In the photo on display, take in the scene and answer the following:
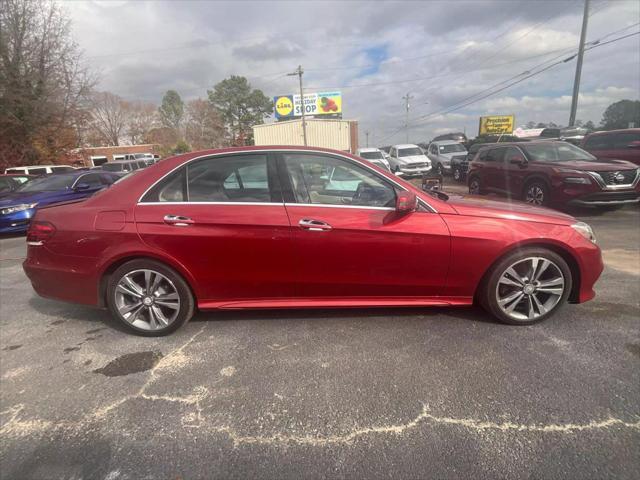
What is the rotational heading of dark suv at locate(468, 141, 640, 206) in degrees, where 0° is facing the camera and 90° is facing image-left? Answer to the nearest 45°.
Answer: approximately 315°

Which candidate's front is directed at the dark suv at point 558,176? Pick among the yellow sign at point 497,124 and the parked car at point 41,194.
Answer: the yellow sign

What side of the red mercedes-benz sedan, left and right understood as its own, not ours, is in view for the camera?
right

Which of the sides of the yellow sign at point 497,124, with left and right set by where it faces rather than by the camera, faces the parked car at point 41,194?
front

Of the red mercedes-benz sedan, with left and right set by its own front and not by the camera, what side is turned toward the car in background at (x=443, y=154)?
left

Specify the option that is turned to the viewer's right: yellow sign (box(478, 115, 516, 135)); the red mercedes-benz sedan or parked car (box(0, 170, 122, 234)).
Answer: the red mercedes-benz sedan

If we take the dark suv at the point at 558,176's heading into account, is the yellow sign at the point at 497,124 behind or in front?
behind

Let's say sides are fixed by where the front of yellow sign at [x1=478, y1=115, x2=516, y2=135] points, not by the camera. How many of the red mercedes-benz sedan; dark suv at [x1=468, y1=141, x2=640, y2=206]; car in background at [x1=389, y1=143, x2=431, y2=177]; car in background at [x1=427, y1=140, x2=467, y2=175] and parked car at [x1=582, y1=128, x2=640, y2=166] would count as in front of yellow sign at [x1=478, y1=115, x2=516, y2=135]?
5

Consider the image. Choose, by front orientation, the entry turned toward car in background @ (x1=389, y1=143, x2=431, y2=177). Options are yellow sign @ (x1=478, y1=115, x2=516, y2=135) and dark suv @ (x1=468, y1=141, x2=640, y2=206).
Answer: the yellow sign

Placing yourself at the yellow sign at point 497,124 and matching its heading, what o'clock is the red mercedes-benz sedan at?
The red mercedes-benz sedan is roughly at 12 o'clock from the yellow sign.

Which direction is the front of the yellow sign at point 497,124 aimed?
toward the camera
